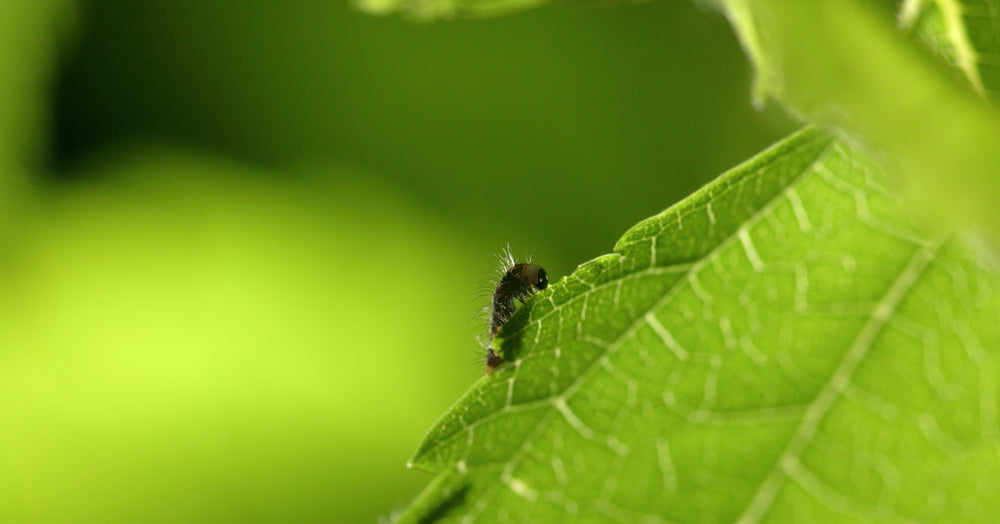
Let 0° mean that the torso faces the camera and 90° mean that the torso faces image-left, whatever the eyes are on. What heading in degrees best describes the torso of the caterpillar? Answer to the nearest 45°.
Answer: approximately 270°

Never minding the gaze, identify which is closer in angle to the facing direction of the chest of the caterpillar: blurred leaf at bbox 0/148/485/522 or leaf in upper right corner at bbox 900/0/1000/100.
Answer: the leaf in upper right corner
